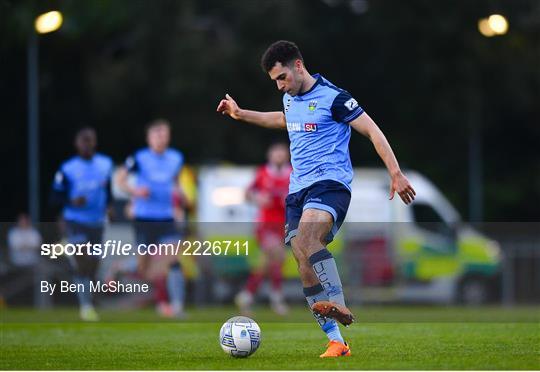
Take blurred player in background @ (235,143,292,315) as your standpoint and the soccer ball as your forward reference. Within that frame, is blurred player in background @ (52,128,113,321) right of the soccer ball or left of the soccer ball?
right

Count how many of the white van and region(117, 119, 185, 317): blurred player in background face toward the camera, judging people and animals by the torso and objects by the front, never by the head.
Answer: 1

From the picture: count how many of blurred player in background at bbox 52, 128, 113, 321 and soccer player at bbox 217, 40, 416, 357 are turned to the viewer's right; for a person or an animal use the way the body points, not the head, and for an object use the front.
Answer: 0

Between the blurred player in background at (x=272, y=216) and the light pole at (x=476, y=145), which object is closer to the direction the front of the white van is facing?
the light pole

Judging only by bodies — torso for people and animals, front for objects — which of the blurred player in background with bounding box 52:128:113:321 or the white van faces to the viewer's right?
the white van

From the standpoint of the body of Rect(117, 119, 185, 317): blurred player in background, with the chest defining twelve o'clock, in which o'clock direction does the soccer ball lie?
The soccer ball is roughly at 12 o'clock from the blurred player in background.

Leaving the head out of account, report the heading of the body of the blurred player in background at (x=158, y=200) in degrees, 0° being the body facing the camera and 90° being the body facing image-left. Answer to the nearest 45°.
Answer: approximately 0°

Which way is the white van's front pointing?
to the viewer's right

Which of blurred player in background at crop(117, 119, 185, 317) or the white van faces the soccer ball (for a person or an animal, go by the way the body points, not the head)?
the blurred player in background

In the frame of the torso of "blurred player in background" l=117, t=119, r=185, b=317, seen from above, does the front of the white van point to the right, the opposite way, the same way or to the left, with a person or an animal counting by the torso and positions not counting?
to the left

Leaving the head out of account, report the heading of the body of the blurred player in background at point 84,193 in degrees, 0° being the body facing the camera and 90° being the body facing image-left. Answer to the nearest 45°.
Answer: approximately 0°

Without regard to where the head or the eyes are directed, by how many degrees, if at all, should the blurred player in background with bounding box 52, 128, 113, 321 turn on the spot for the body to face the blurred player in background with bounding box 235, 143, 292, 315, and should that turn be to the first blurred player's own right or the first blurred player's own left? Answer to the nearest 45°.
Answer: approximately 135° to the first blurred player's own left
